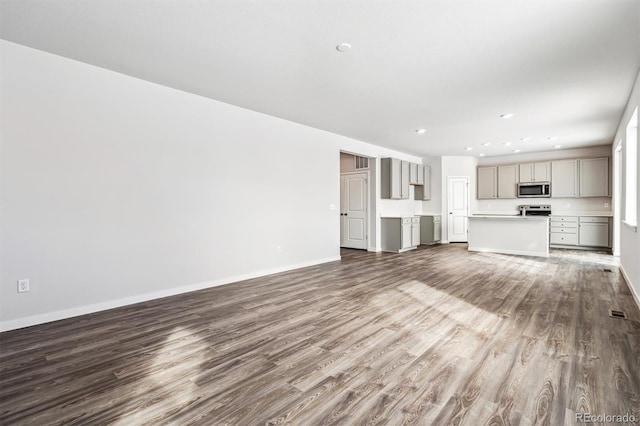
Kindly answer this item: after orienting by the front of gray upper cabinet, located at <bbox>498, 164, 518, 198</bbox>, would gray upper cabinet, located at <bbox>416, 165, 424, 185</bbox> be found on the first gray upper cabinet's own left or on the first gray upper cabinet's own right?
on the first gray upper cabinet's own right

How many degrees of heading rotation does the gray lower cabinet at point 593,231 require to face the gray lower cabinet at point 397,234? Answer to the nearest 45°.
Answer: approximately 45° to its right

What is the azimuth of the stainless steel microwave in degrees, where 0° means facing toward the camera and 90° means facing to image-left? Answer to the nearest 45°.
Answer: approximately 0°

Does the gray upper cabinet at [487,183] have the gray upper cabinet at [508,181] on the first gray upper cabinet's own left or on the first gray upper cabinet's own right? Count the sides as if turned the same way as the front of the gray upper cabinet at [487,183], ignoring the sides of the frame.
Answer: on the first gray upper cabinet's own left

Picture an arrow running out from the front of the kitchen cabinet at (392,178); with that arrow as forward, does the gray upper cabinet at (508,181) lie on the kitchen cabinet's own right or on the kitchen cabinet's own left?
on the kitchen cabinet's own left

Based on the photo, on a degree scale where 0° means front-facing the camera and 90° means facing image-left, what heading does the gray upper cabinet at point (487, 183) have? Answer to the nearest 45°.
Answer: approximately 0°
